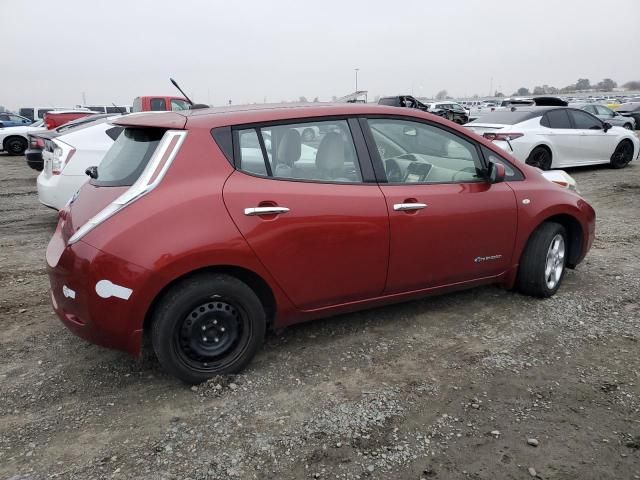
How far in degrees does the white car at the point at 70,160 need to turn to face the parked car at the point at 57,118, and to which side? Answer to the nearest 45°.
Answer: approximately 45° to its left

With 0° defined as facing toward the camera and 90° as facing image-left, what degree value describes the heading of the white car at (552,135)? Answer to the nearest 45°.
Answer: approximately 225°

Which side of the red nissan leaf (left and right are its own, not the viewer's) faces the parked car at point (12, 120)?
left

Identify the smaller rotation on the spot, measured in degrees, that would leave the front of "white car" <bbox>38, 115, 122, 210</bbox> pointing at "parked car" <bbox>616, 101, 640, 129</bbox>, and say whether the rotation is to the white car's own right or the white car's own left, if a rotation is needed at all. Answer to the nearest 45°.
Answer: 0° — it already faces it

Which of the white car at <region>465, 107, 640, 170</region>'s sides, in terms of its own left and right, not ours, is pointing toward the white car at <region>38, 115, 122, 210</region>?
back

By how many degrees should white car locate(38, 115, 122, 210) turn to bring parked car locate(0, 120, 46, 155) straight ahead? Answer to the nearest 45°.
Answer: approximately 45° to its left

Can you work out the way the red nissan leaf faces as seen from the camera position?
facing away from the viewer and to the right of the viewer

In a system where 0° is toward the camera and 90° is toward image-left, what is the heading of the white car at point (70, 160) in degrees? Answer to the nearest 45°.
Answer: approximately 225°
